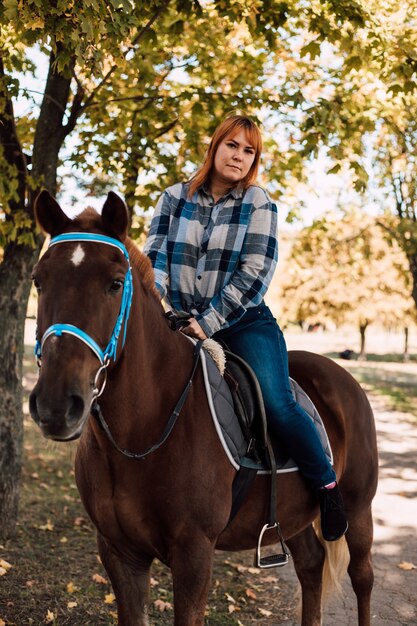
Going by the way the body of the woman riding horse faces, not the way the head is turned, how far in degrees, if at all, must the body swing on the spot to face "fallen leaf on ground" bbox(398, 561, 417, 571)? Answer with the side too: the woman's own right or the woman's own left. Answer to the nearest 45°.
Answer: approximately 180°

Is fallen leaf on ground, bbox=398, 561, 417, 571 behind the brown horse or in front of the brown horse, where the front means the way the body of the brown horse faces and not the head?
behind

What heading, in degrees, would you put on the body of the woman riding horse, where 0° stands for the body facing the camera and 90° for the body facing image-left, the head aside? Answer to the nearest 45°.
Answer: approximately 45°

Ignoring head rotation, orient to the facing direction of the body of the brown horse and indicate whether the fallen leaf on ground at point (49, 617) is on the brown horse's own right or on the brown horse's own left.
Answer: on the brown horse's own right

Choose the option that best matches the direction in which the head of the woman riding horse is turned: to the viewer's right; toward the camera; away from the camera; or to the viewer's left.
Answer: toward the camera

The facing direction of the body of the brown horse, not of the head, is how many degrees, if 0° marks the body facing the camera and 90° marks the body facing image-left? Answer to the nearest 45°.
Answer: approximately 45°
